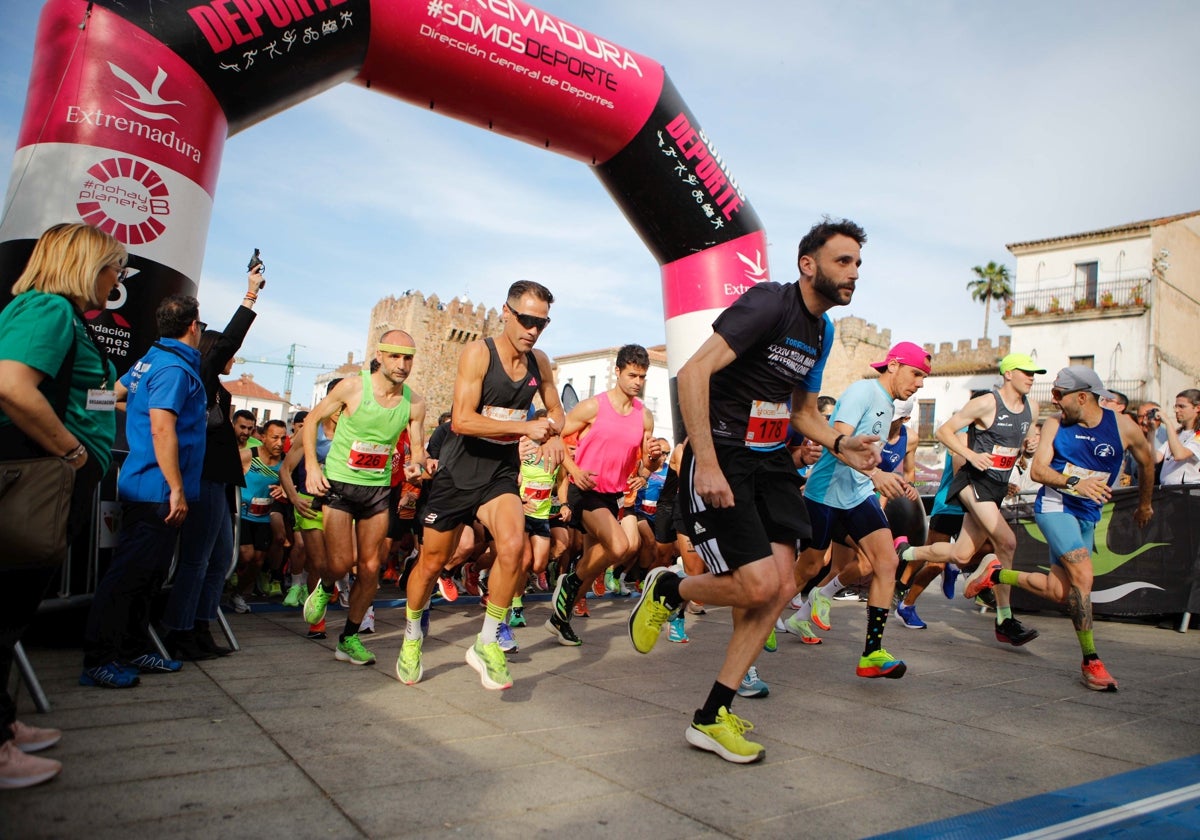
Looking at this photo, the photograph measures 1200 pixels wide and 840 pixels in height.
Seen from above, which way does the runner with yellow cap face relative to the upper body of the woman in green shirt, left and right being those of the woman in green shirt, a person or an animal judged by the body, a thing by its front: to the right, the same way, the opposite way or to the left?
to the right

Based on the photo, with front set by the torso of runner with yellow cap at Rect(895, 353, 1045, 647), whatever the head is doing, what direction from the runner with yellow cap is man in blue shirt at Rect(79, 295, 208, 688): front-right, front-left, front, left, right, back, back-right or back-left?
right

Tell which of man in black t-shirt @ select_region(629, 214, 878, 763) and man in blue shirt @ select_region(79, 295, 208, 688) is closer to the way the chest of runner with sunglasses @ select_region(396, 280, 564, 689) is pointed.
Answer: the man in black t-shirt

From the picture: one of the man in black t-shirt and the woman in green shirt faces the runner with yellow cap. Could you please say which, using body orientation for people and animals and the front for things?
the woman in green shirt

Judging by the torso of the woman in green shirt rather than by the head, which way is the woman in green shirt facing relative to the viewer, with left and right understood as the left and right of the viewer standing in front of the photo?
facing to the right of the viewer

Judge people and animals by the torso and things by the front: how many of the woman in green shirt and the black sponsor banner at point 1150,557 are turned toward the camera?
1

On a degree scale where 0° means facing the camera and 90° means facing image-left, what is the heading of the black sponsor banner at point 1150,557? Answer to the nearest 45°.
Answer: approximately 0°

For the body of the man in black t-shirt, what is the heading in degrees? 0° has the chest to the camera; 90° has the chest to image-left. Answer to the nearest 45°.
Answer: approximately 315°

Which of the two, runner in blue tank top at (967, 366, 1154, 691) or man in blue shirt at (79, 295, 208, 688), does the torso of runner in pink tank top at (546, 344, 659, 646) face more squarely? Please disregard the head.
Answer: the runner in blue tank top

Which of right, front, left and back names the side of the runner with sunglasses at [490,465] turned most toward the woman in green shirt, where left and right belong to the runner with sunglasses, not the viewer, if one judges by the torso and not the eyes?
right

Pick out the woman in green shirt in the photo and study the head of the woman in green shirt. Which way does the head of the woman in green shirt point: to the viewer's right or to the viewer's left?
to the viewer's right

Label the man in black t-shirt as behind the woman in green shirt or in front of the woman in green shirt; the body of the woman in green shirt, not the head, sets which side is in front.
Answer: in front

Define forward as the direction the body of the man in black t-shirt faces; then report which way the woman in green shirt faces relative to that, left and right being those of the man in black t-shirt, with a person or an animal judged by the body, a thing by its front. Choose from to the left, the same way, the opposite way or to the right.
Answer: to the left
